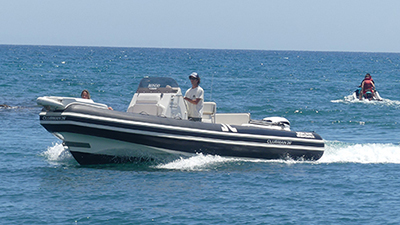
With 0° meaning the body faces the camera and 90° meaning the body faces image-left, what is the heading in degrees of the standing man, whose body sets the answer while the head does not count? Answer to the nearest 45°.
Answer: approximately 45°

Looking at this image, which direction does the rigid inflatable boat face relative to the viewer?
to the viewer's left
